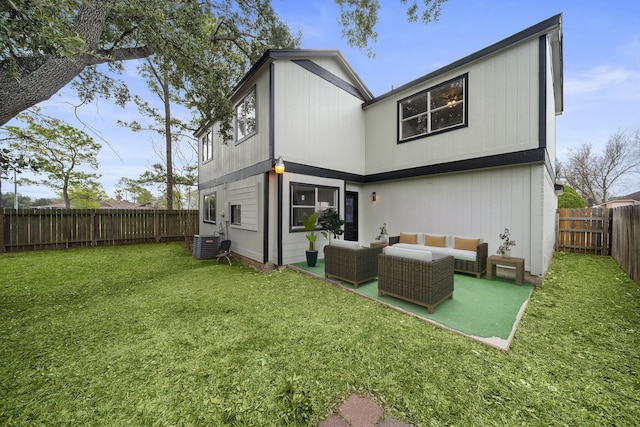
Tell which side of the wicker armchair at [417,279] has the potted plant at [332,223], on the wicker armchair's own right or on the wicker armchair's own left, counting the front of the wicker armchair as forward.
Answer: on the wicker armchair's own left

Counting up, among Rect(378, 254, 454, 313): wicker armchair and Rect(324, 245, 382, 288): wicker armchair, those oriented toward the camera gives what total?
0

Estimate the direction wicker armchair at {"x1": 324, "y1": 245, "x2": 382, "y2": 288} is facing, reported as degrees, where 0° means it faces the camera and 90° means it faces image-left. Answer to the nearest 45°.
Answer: approximately 225°

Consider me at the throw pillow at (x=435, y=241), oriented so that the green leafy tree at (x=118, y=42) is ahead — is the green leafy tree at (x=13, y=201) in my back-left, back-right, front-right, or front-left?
front-right

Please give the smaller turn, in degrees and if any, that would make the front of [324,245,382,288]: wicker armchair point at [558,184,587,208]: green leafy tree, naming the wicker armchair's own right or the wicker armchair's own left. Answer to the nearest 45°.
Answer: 0° — it already faces it

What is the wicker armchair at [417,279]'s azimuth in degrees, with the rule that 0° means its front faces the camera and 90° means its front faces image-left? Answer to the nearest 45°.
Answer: approximately 225°

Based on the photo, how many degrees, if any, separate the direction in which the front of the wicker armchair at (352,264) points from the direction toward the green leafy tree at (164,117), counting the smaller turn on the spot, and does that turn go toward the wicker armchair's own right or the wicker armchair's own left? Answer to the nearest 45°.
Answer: approximately 90° to the wicker armchair's own left

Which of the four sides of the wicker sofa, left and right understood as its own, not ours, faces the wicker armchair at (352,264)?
front

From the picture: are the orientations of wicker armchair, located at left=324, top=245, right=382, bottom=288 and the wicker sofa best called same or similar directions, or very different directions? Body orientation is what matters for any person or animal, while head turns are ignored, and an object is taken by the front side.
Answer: very different directions

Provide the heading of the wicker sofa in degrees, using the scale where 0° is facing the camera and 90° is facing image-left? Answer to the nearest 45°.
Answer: approximately 45°

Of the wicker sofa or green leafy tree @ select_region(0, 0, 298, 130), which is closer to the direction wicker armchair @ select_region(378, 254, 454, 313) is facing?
the wicker sofa

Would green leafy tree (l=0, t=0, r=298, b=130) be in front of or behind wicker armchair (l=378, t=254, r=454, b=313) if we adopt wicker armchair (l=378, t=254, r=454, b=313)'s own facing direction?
behind

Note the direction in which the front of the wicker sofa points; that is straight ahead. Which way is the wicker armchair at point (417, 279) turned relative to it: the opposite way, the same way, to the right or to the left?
the opposite way

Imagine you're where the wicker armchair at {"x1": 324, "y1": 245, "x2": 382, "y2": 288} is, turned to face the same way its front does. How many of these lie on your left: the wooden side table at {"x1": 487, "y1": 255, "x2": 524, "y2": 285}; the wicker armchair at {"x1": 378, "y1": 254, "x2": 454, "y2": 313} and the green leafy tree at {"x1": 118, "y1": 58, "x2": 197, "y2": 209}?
1
